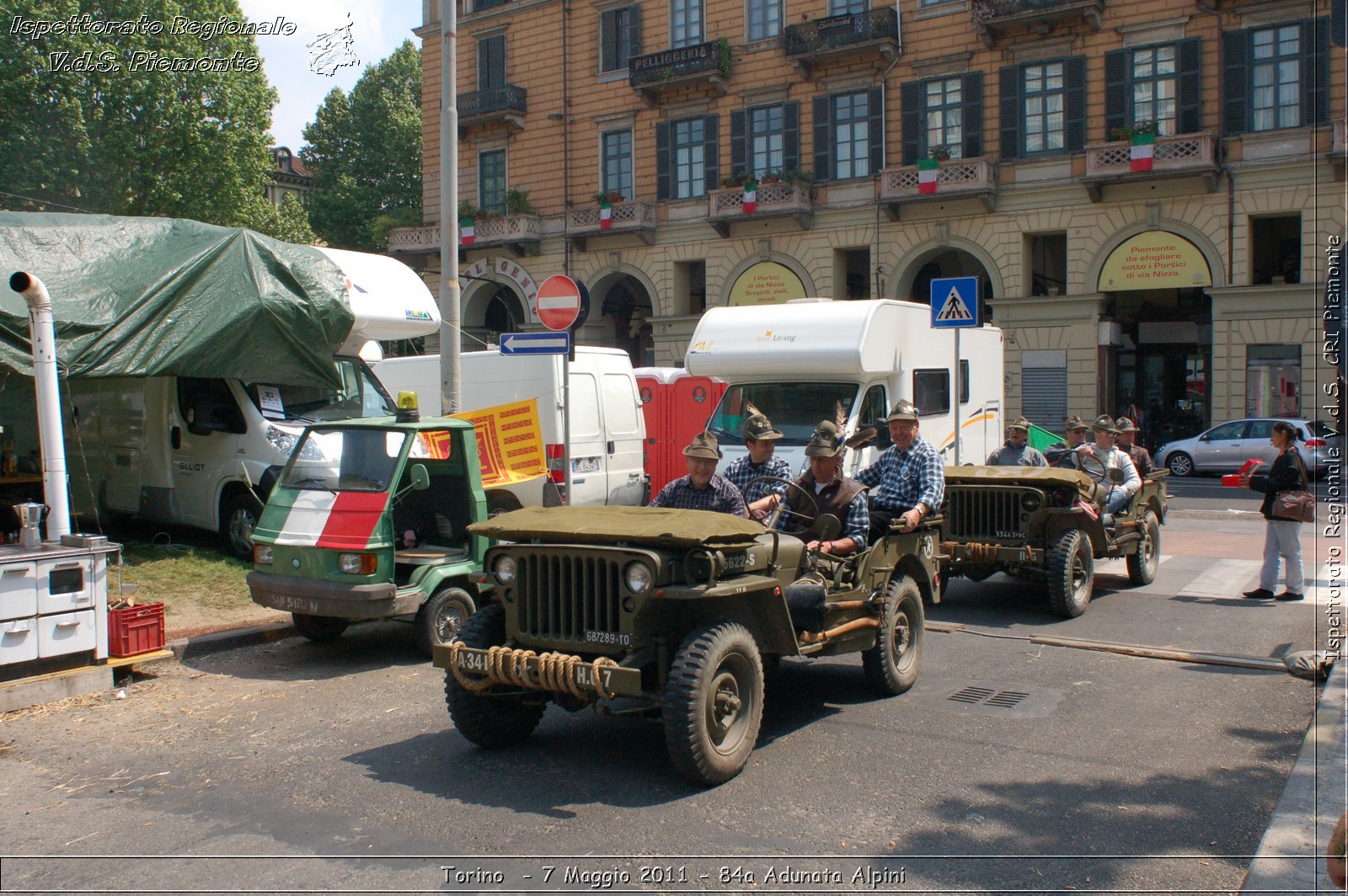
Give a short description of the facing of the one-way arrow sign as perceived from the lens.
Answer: facing the viewer

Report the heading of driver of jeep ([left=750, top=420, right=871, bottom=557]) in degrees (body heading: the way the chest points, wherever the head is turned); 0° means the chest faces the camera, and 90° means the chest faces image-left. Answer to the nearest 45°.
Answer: approximately 45°

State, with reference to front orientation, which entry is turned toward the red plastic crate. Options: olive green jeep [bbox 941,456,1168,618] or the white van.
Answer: the olive green jeep

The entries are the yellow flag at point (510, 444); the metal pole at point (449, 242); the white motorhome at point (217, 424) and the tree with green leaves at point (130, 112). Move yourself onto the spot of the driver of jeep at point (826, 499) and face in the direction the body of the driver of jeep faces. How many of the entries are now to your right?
4

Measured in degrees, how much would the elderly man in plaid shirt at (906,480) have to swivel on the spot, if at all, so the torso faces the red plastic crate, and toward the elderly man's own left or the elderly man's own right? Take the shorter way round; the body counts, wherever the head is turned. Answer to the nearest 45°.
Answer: approximately 45° to the elderly man's own right

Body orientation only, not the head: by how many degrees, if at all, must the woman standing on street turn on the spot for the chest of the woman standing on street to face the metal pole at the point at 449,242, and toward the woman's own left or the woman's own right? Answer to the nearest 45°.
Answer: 0° — they already face it

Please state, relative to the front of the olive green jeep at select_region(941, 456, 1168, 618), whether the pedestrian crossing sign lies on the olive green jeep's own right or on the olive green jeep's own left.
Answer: on the olive green jeep's own right

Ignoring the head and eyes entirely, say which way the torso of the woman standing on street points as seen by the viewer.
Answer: to the viewer's left

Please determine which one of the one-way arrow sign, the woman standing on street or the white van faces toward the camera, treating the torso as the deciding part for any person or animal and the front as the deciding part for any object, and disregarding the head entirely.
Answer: the one-way arrow sign

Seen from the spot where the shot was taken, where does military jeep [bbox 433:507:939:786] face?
facing the viewer and to the left of the viewer

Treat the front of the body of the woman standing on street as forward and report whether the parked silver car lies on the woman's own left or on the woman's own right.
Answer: on the woman's own right

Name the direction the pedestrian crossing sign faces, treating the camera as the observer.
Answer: facing the viewer

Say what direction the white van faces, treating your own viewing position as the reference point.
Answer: facing away from the viewer and to the left of the viewer

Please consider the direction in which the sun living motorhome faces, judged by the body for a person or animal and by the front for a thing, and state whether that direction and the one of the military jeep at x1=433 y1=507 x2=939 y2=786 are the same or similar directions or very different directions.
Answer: same or similar directions

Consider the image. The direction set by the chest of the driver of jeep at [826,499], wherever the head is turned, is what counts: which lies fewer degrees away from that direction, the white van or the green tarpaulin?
the green tarpaulin
